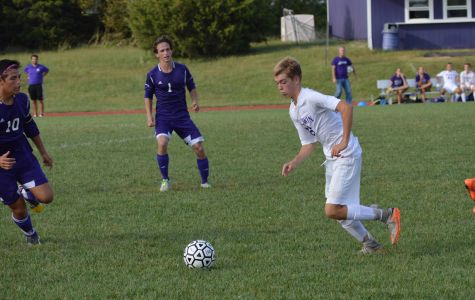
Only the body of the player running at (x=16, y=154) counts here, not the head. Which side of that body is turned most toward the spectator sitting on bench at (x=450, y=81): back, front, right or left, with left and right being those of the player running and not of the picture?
left

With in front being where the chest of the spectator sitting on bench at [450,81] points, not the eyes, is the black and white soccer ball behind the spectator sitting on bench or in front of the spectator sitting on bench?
in front

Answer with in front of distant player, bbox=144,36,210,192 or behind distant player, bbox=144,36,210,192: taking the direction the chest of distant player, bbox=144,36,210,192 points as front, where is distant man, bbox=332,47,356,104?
behind

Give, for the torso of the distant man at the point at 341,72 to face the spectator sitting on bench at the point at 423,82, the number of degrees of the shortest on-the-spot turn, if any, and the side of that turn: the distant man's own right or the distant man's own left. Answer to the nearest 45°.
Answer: approximately 135° to the distant man's own left

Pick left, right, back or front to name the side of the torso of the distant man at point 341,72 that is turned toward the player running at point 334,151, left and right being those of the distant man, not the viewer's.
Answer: front

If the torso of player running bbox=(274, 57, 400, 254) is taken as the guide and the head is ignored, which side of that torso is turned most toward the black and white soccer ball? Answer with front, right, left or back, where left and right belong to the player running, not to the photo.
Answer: front

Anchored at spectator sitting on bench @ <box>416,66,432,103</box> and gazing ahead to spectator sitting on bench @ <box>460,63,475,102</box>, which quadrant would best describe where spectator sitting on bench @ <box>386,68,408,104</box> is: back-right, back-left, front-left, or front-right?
back-right

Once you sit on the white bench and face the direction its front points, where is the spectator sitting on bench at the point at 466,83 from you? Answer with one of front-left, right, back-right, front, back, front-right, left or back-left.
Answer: front-left

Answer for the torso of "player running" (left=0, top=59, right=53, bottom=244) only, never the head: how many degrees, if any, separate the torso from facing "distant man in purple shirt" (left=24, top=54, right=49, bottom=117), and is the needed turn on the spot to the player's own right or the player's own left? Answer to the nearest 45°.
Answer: approximately 135° to the player's own left

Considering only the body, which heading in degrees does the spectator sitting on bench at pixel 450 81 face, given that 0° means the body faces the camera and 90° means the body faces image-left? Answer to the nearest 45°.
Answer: approximately 0°

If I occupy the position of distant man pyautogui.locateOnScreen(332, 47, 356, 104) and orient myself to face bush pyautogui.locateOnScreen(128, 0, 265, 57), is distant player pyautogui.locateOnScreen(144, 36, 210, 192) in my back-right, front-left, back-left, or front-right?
back-left

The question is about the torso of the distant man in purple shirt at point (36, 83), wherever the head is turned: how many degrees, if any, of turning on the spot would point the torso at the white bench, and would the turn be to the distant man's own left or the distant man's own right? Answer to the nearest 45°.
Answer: approximately 90° to the distant man's own left
